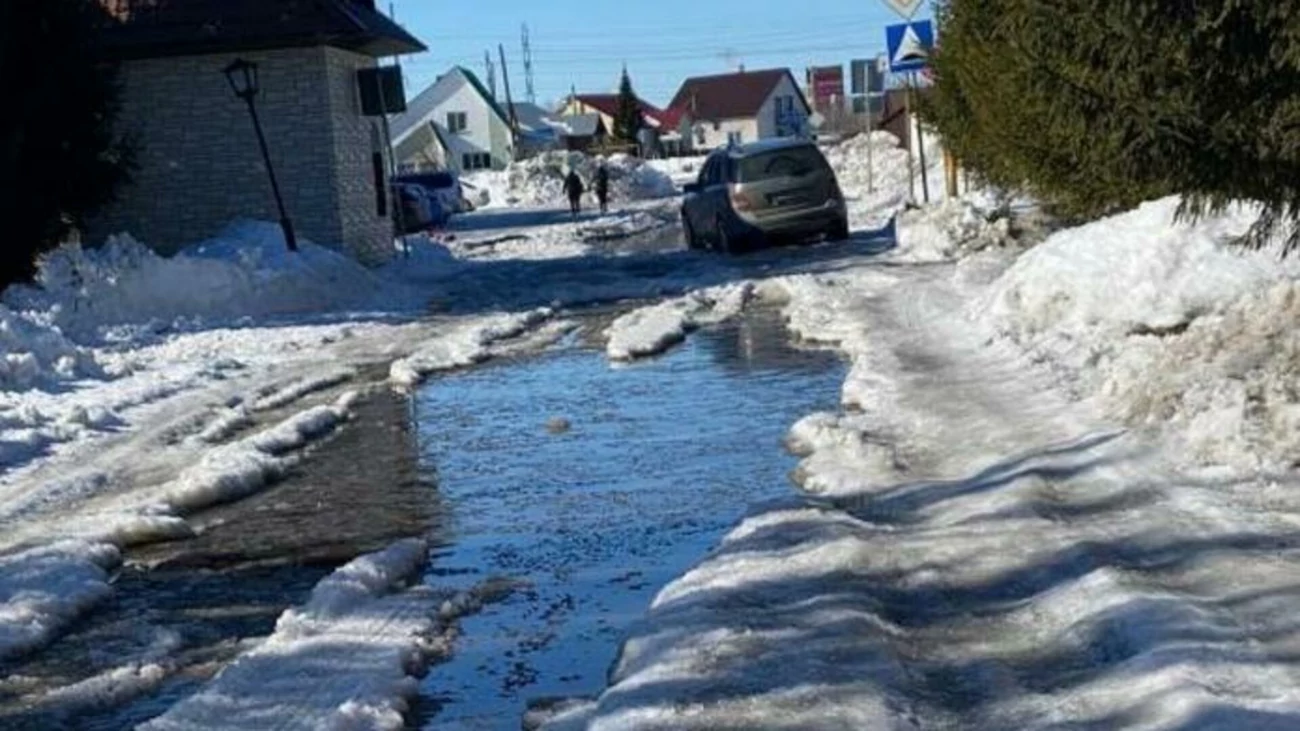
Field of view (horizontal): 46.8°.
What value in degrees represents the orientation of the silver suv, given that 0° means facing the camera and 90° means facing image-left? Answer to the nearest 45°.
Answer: approximately 135°

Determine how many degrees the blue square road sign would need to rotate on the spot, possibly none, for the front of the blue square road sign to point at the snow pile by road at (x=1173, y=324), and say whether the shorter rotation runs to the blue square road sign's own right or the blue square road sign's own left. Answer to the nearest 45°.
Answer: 0° — it already faces it

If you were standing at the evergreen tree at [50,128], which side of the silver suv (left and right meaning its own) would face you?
left

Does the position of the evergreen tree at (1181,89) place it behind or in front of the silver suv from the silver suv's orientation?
behind

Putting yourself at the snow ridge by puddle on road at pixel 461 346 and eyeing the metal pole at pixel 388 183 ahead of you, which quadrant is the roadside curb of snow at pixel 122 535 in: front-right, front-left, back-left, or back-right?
back-left

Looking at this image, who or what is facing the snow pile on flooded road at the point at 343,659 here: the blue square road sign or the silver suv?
the blue square road sign

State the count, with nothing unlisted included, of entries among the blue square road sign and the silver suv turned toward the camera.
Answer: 1

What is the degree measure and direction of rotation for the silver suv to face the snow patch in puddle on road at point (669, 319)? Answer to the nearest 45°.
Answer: approximately 135° to its left
